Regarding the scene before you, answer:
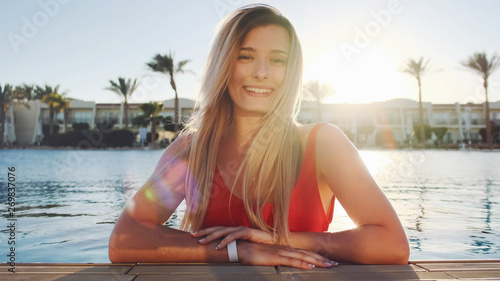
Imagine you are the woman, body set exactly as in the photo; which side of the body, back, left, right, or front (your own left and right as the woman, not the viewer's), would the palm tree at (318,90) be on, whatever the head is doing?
back

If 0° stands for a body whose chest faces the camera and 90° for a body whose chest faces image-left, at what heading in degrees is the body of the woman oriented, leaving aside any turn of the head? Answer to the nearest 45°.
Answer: approximately 0°

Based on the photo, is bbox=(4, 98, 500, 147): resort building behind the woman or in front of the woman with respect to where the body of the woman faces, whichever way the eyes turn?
behind
